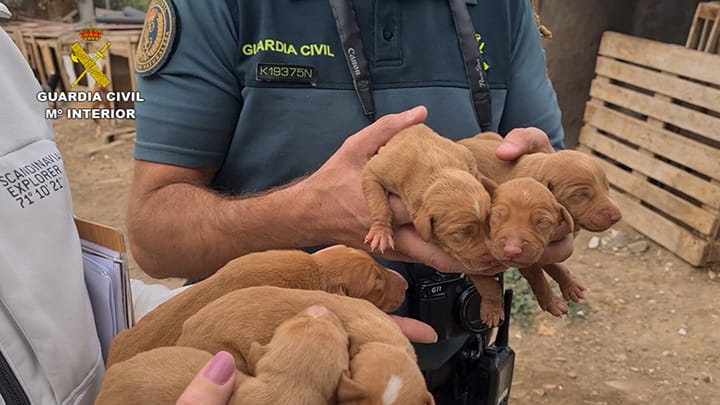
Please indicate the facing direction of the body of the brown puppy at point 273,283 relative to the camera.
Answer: to the viewer's right

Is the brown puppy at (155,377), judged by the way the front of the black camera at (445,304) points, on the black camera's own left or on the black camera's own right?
on the black camera's own right

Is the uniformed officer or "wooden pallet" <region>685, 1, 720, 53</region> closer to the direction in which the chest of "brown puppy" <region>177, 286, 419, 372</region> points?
the wooden pallet

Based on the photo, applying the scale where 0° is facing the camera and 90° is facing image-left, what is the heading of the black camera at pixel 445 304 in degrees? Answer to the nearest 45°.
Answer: approximately 315°

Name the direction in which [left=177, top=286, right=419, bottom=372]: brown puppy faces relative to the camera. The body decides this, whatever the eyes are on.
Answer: to the viewer's right

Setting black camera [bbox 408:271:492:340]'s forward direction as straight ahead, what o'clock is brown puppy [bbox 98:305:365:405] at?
The brown puppy is roughly at 2 o'clock from the black camera.

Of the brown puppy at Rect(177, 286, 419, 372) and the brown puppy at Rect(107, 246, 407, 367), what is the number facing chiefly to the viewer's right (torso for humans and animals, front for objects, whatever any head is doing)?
2

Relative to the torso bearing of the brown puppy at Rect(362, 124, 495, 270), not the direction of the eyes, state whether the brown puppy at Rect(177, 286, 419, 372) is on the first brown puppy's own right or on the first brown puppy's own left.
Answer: on the first brown puppy's own right

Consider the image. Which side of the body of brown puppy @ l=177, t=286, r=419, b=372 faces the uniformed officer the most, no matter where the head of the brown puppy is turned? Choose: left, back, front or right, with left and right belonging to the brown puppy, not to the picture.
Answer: left
